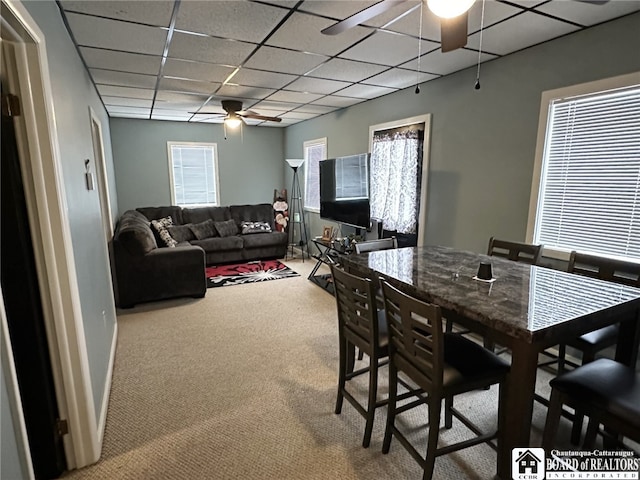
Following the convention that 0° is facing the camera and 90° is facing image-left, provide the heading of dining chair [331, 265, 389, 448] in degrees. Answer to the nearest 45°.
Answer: approximately 225°

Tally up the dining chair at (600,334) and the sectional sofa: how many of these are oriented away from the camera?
0

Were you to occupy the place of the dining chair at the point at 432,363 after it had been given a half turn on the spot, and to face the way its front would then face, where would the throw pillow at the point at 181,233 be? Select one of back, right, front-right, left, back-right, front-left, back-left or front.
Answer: right

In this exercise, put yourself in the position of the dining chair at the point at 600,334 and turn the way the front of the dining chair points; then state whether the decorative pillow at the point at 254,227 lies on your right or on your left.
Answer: on your right

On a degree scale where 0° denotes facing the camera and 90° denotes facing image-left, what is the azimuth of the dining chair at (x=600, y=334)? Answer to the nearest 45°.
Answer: approximately 45°

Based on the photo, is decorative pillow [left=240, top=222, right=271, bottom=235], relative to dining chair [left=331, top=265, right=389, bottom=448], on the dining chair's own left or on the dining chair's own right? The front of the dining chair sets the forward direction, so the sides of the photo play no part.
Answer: on the dining chair's own left

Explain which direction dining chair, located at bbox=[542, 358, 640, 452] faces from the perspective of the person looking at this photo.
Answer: facing away from the viewer and to the left of the viewer

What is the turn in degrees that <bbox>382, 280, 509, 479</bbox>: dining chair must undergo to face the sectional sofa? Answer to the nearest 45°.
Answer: approximately 90° to its left

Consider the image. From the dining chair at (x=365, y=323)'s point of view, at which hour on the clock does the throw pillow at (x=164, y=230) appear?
The throw pillow is roughly at 9 o'clock from the dining chair.

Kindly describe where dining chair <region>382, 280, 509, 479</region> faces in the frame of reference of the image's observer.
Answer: facing away from the viewer and to the right of the viewer

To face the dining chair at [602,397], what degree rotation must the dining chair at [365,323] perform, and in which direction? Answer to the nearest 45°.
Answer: approximately 45° to its right

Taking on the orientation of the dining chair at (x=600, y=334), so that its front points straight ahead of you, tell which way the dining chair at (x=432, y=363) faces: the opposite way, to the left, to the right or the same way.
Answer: the opposite way
